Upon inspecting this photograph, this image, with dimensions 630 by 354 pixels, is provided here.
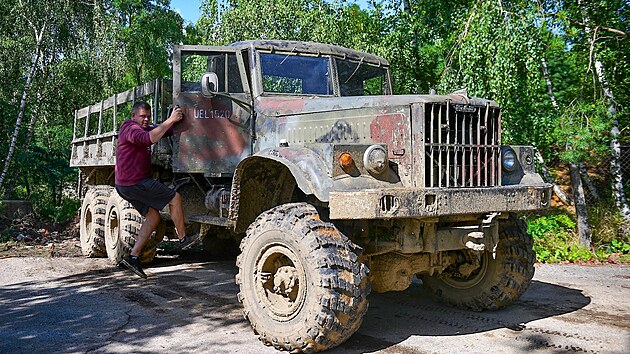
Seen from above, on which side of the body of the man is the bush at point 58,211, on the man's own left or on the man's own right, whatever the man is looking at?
on the man's own left

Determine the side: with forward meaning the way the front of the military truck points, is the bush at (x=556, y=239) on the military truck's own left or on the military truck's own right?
on the military truck's own left

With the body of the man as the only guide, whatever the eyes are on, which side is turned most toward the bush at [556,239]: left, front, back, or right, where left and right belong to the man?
front

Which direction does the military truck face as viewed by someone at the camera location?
facing the viewer and to the right of the viewer

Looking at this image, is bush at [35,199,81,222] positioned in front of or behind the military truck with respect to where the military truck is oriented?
behind

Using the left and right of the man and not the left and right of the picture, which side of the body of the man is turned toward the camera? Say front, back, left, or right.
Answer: right
